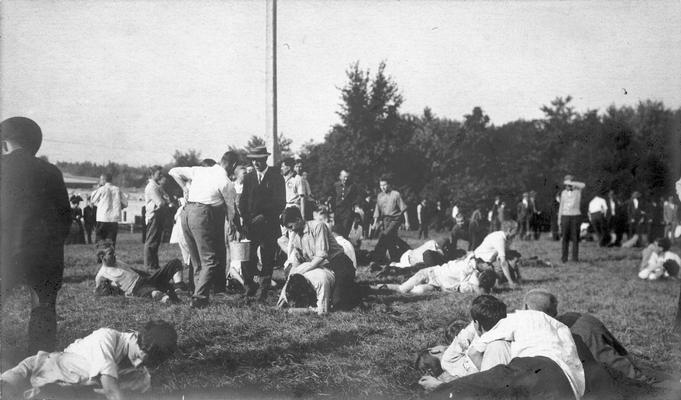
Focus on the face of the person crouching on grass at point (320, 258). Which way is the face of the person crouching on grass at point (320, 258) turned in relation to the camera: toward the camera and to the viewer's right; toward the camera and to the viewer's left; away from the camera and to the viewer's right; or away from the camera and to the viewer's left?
toward the camera and to the viewer's left

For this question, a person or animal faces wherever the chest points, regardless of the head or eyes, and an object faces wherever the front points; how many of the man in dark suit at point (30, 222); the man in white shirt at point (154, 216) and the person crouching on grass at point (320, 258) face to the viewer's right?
1

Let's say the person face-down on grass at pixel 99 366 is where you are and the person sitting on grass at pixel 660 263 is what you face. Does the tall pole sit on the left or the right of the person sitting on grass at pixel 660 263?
left

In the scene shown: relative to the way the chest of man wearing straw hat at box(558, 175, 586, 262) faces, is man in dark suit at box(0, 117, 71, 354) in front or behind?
in front

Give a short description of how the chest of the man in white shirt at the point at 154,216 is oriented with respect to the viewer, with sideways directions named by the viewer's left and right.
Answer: facing to the right of the viewer

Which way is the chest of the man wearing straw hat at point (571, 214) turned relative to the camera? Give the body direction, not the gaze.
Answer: toward the camera
